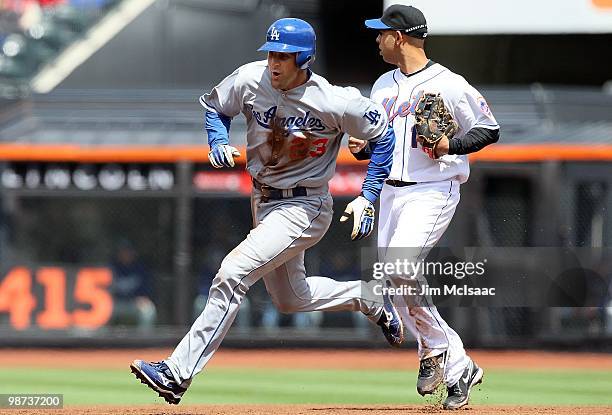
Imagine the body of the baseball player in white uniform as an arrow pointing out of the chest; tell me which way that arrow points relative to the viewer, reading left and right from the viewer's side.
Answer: facing the viewer and to the left of the viewer

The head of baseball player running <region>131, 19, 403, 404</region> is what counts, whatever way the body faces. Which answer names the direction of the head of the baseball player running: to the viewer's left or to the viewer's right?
to the viewer's left

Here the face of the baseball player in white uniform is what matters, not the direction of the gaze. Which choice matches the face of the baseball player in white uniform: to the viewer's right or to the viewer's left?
to the viewer's left

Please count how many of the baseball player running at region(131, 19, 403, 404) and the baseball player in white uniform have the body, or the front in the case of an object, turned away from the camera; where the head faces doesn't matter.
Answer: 0

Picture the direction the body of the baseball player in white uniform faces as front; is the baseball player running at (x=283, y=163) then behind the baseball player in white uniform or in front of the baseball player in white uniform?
in front

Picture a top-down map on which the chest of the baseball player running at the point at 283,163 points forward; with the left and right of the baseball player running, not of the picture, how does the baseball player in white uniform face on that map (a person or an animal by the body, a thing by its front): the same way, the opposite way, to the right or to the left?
the same way
